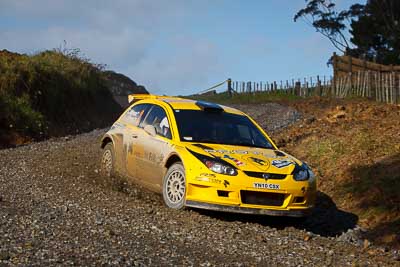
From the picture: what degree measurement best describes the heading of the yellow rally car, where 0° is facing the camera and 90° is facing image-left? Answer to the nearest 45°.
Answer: approximately 315°
